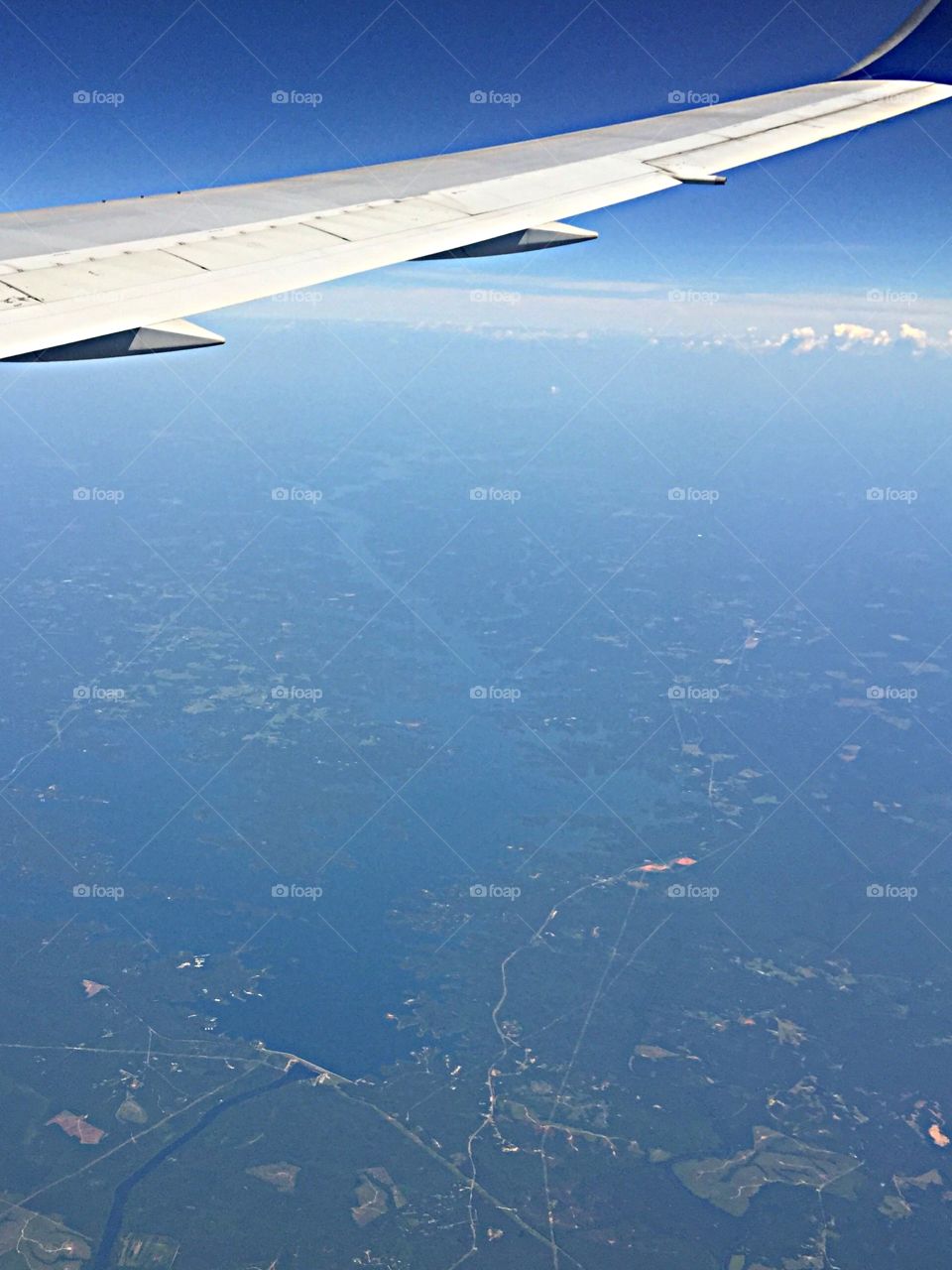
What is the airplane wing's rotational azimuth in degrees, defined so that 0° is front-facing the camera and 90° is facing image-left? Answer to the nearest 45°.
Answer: approximately 135°
